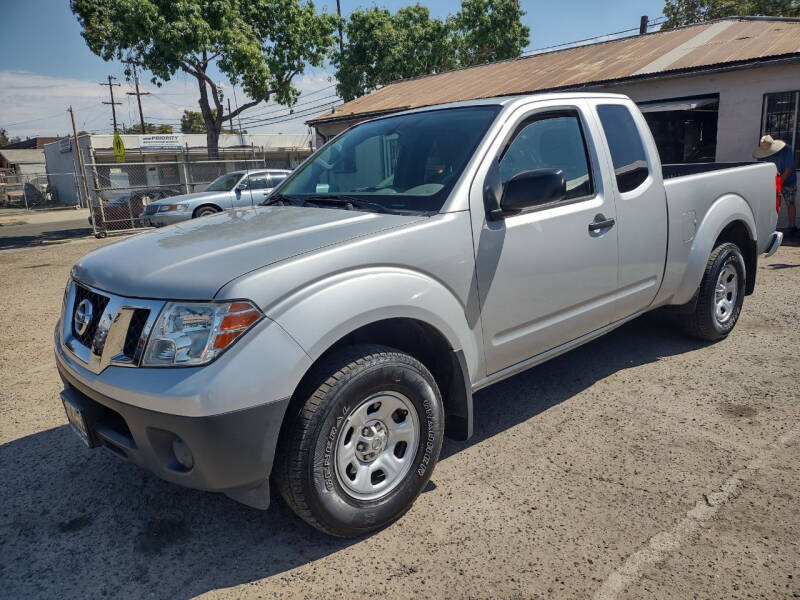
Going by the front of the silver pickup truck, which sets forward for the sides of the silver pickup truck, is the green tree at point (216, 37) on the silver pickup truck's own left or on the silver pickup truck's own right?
on the silver pickup truck's own right

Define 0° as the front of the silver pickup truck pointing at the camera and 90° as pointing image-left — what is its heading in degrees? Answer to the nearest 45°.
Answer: approximately 45°

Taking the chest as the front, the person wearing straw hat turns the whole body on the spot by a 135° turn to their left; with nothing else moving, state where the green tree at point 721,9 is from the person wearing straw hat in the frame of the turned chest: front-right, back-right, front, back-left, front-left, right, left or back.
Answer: back-left

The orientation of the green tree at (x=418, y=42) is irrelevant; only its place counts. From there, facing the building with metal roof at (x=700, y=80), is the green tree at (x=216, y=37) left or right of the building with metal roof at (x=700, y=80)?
right

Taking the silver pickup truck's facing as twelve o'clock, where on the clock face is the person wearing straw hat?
The person wearing straw hat is roughly at 6 o'clock from the silver pickup truck.

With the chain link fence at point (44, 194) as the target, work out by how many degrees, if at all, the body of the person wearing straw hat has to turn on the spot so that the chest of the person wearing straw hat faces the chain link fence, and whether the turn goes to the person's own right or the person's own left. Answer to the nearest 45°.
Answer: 0° — they already face it

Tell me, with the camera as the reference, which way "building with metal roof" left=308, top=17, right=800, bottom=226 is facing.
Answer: facing the viewer and to the left of the viewer

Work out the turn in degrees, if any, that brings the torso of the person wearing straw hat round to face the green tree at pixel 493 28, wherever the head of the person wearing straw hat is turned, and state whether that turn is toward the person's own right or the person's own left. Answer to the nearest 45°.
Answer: approximately 45° to the person's own right

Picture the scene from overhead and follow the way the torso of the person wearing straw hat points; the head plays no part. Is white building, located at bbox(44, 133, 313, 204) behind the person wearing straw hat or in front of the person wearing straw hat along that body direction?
in front

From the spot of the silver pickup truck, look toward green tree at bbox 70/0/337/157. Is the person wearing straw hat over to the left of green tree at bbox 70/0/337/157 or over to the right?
right

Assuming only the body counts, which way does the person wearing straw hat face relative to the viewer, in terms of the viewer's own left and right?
facing to the left of the viewer

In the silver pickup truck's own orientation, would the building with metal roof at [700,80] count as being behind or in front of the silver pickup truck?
behind

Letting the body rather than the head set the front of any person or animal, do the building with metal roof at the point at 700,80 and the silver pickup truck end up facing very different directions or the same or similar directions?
same or similar directions
